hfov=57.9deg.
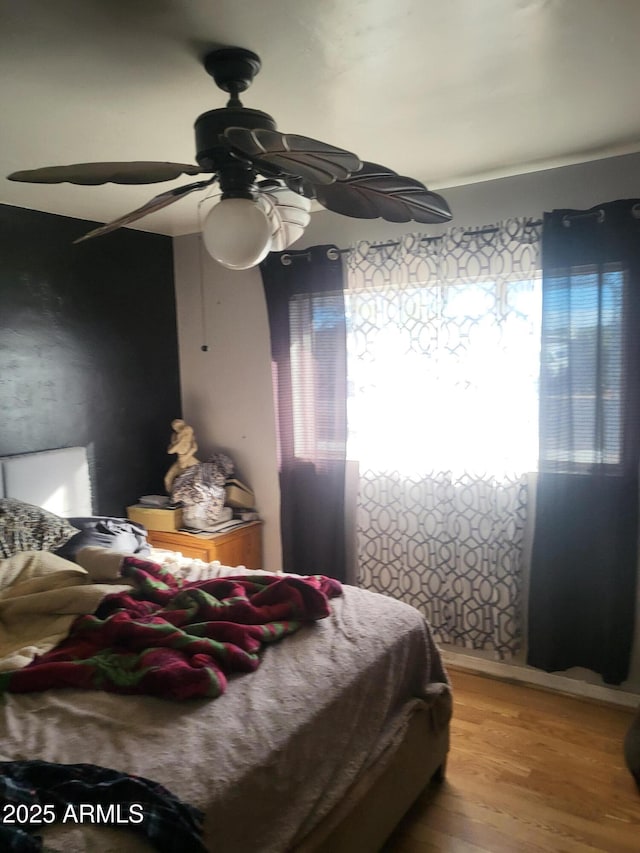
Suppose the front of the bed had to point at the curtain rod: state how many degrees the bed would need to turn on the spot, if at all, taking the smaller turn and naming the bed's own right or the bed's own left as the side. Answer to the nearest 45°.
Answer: approximately 90° to the bed's own left

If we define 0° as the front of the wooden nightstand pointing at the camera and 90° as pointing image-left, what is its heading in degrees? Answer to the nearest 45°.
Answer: approximately 45°

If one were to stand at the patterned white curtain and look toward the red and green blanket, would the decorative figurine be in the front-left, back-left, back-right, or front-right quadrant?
front-right

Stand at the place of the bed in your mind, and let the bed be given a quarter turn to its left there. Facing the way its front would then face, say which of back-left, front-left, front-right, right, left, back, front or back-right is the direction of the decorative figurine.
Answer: front-left

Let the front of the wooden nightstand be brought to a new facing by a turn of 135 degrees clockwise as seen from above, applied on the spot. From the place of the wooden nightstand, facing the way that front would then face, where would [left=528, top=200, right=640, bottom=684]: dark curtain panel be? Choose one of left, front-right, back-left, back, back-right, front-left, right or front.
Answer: back-right

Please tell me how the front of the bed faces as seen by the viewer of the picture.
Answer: facing the viewer and to the right of the viewer

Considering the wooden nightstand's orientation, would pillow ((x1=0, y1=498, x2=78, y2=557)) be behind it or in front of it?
in front

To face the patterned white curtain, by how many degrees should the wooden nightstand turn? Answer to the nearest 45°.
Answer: approximately 90° to its left

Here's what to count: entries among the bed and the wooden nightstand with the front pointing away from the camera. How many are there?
0

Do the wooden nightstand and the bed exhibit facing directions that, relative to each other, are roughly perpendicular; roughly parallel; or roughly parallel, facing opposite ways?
roughly perpendicular
